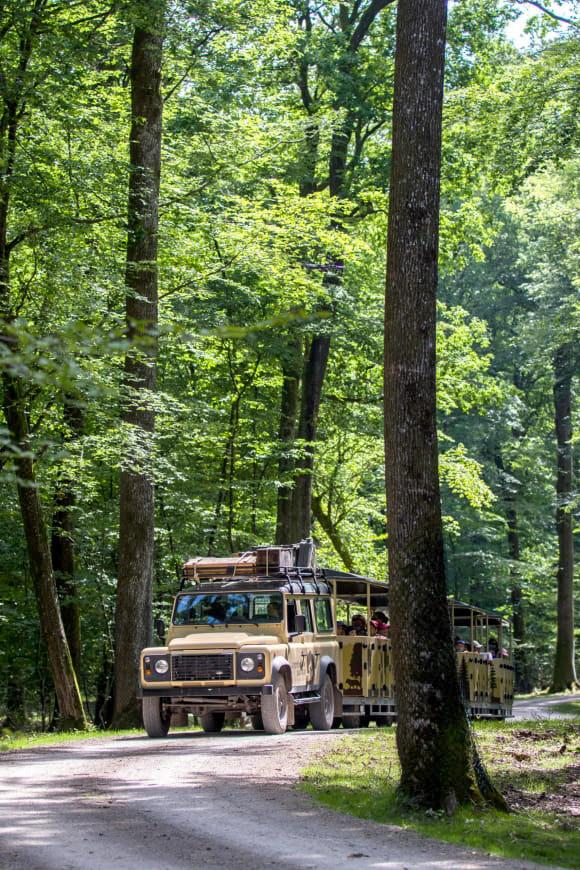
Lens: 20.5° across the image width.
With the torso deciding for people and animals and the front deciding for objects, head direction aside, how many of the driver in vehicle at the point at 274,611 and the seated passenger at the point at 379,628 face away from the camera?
0

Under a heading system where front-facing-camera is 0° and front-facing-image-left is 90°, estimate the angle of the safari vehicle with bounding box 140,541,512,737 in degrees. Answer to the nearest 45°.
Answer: approximately 0°

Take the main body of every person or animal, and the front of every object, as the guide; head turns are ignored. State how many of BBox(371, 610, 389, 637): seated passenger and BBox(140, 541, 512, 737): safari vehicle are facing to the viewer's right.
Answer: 0

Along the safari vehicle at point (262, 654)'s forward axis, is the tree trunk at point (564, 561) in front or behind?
behind

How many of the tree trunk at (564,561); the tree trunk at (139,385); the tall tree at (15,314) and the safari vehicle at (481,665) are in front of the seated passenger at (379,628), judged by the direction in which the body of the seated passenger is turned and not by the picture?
2

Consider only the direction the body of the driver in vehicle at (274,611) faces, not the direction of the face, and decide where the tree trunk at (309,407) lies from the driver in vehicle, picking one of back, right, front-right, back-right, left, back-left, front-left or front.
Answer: back-right

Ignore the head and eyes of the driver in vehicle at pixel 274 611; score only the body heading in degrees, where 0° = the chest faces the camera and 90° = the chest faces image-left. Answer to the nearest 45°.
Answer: approximately 45°

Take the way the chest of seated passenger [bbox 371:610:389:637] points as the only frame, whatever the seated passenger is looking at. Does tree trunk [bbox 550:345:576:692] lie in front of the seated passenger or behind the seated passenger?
behind

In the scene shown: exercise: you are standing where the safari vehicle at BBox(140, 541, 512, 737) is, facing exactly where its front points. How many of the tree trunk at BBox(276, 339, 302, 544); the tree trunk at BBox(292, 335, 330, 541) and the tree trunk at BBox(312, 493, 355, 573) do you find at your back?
3

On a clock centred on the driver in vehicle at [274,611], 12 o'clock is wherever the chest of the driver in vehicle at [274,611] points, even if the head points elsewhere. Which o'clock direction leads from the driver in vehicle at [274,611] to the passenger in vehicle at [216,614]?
the passenger in vehicle at [216,614] is roughly at 2 o'clock from the driver in vehicle at [274,611].

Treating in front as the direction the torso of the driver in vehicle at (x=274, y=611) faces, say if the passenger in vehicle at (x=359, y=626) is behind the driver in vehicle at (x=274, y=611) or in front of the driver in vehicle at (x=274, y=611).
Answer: behind
